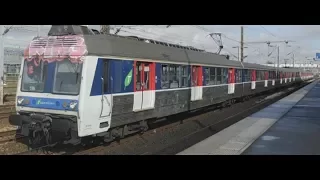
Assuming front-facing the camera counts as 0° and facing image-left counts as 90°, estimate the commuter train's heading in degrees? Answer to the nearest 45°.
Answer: approximately 45°
